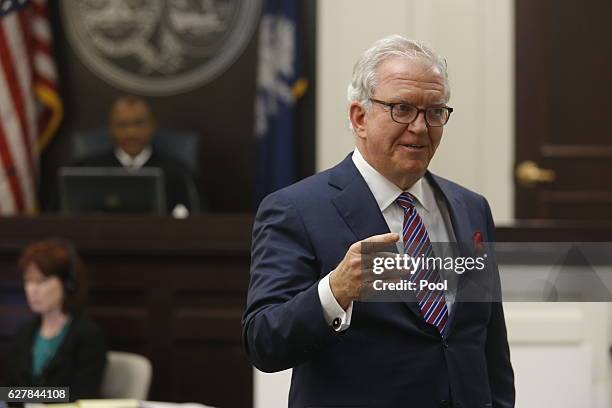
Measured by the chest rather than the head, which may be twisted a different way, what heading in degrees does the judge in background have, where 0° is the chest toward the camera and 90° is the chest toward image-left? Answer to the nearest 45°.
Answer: approximately 0°

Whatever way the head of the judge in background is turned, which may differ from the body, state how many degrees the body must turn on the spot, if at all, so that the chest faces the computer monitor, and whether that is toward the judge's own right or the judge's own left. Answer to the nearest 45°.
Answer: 0° — they already face it

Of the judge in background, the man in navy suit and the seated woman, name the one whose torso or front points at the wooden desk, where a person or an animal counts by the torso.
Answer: the judge in background

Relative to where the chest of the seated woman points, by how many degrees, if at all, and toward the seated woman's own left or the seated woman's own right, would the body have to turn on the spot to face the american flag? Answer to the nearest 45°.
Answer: approximately 135° to the seated woman's own right

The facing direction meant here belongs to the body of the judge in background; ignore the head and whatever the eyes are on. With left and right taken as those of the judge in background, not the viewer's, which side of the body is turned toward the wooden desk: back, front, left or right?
front

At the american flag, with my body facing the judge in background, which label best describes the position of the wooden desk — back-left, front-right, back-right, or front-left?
front-right

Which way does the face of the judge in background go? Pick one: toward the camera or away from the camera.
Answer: toward the camera

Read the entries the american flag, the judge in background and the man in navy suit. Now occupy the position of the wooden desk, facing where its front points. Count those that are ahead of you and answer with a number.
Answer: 1

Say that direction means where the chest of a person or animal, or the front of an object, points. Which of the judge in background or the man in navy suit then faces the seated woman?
the judge in background

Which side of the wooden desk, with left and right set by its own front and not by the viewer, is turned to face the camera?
front

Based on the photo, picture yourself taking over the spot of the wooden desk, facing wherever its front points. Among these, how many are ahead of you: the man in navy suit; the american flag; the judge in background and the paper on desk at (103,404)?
2

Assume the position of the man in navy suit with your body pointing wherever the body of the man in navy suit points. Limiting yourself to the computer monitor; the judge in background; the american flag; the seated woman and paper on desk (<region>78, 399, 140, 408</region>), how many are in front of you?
0
